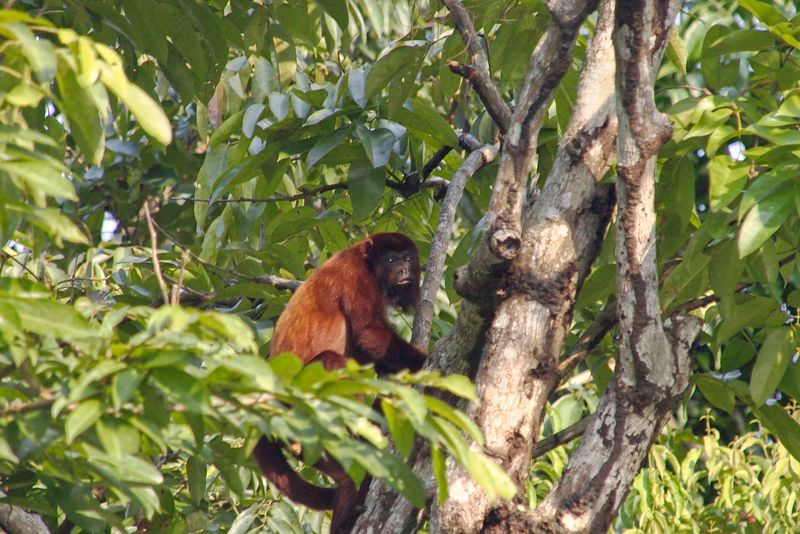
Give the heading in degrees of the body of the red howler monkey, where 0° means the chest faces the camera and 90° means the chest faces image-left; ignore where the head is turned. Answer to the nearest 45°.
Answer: approximately 270°
